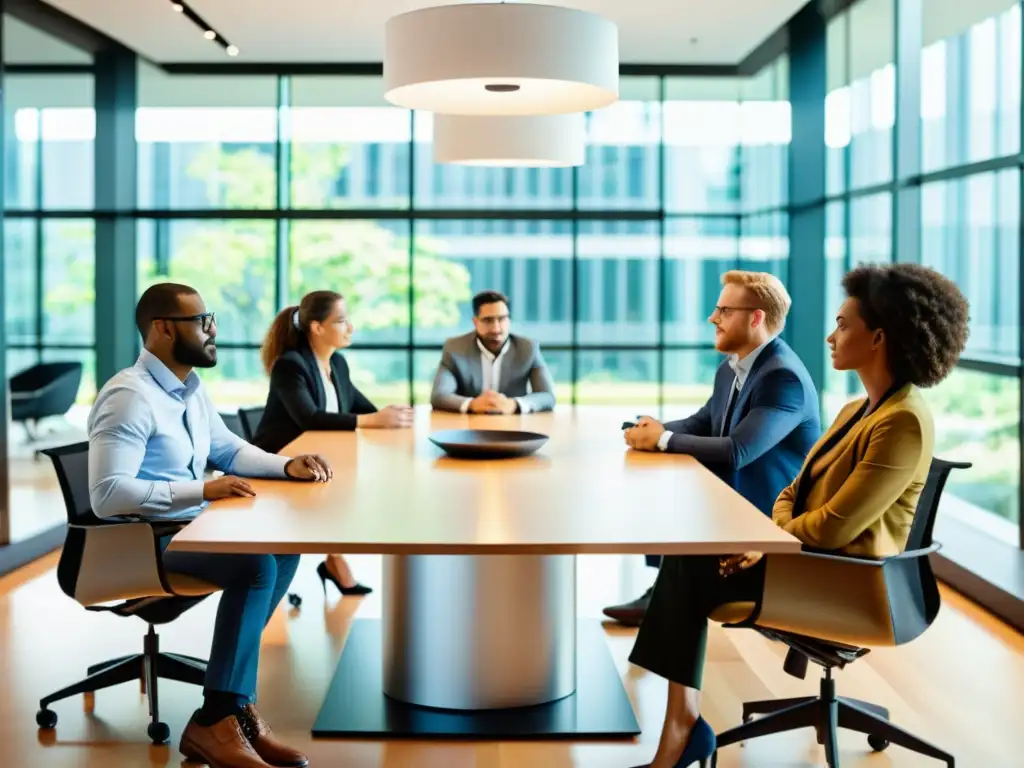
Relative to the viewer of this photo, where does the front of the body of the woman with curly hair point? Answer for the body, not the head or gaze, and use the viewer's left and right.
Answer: facing to the left of the viewer

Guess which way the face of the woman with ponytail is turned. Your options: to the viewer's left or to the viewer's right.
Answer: to the viewer's right

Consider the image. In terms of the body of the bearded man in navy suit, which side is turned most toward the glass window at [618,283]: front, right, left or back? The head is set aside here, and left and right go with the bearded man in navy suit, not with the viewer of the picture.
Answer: right

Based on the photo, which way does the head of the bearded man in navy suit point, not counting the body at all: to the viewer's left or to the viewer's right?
to the viewer's left

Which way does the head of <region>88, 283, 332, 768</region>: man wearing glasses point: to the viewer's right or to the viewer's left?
to the viewer's right

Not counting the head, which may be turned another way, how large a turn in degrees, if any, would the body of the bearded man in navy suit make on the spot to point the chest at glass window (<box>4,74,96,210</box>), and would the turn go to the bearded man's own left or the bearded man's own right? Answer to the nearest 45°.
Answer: approximately 45° to the bearded man's own right

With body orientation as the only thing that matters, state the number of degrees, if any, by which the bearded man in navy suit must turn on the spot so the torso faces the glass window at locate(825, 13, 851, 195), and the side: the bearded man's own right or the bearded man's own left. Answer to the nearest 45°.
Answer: approximately 90° to the bearded man's own right

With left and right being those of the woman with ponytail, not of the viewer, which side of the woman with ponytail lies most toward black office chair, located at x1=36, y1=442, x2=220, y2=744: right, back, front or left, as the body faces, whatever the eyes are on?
right

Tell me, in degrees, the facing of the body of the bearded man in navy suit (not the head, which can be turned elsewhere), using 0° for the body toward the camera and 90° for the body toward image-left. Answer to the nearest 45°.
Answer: approximately 90°

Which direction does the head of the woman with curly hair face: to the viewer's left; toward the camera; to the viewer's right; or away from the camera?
to the viewer's left

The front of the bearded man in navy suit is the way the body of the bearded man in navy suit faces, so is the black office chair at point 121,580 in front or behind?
in front

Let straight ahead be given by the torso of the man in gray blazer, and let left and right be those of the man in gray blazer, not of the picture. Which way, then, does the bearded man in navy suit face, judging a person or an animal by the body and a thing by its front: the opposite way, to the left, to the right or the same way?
to the right

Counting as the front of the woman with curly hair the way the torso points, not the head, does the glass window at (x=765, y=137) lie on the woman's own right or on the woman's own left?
on the woman's own right

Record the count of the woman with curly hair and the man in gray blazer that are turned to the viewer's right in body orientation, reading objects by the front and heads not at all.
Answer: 0
